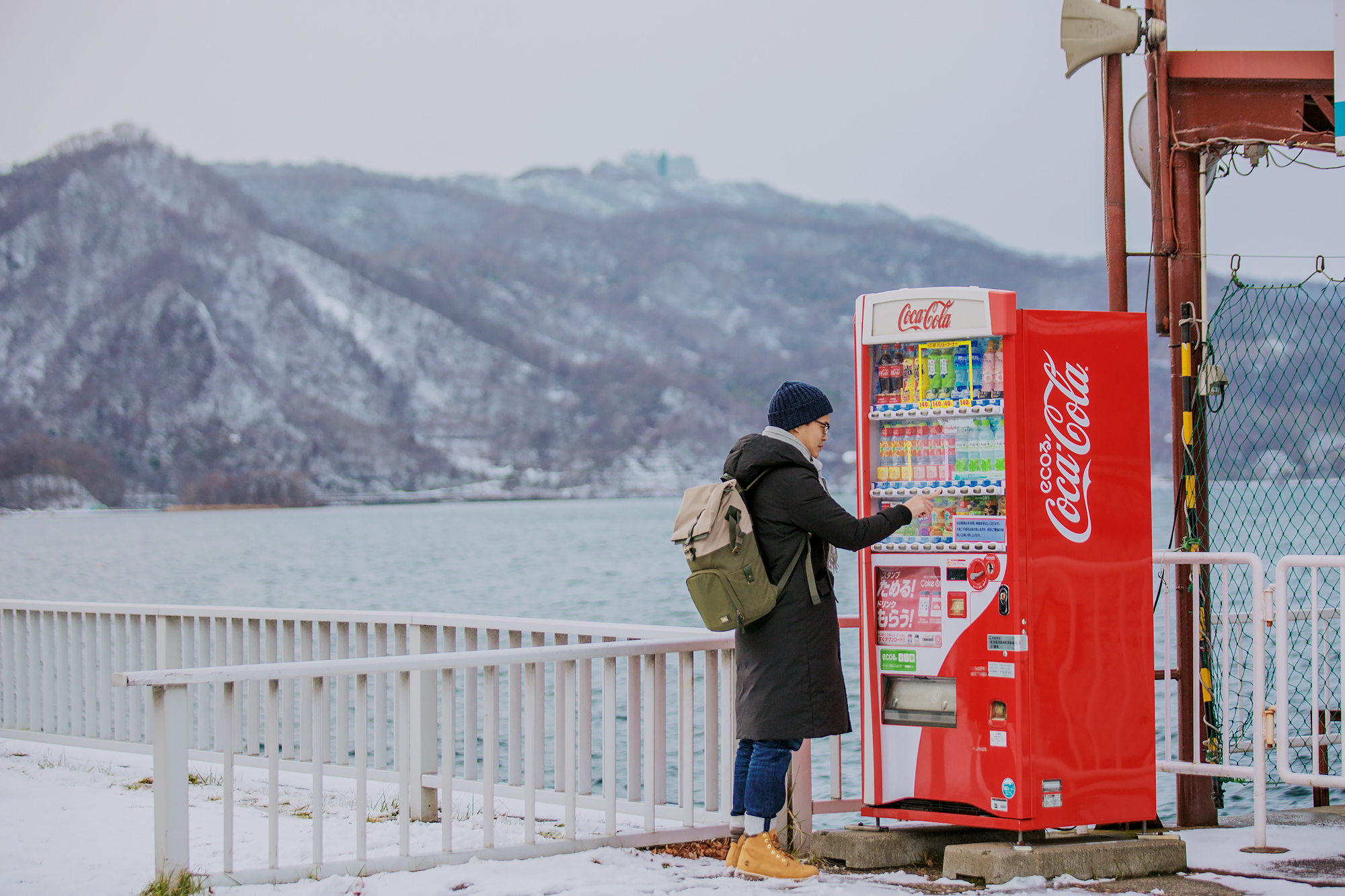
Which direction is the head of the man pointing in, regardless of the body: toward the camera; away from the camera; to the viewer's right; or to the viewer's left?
to the viewer's right

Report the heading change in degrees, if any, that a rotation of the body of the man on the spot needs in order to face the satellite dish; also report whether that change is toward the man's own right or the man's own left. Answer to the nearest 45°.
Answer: approximately 45° to the man's own left

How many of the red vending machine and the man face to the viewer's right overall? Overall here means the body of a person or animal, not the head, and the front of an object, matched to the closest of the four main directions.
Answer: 1

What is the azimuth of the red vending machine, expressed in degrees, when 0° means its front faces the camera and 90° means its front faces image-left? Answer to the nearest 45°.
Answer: approximately 45°

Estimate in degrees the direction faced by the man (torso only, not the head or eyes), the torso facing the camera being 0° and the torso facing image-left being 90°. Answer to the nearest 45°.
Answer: approximately 270°

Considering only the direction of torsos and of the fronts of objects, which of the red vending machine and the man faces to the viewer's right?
the man
